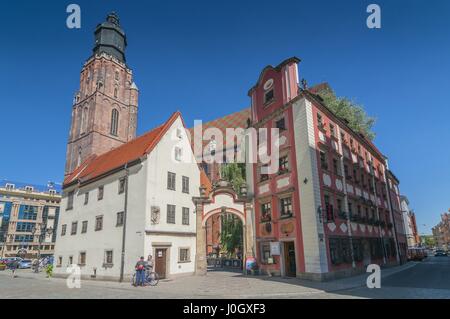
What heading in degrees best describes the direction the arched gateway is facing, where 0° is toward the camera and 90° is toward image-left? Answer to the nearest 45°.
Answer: approximately 0°

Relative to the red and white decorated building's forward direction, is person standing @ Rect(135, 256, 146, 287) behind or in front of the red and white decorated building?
in front

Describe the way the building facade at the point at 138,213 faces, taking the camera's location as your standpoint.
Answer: facing the viewer and to the right of the viewer

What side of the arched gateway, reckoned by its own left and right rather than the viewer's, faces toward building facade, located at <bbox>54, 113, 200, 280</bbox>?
right

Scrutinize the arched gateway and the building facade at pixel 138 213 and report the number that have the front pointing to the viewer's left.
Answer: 0

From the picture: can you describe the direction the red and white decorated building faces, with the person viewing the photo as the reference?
facing the viewer and to the left of the viewer

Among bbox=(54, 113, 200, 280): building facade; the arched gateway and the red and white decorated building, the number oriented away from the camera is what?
0

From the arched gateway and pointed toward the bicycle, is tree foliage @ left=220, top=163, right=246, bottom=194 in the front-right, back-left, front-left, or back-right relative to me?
back-right

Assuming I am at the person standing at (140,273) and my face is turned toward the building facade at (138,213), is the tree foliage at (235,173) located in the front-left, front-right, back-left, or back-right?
front-right

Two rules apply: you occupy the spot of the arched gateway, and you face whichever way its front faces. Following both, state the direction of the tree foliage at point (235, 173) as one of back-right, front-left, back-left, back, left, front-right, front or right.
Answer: back

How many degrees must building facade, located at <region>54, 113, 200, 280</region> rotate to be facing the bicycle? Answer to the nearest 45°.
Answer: approximately 45° to its right

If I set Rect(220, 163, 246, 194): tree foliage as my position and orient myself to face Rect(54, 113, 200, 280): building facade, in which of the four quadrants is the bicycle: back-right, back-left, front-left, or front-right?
front-left

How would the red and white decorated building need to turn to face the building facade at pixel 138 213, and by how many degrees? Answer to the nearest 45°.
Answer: approximately 45° to its right

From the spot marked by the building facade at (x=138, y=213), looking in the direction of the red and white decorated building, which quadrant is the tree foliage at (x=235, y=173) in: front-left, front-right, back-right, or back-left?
front-left

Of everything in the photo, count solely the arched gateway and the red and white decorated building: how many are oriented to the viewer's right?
0
